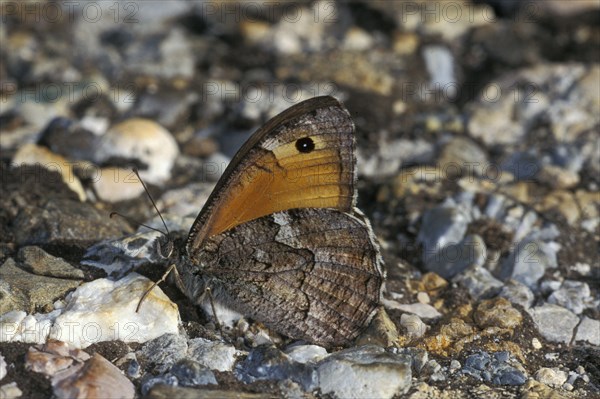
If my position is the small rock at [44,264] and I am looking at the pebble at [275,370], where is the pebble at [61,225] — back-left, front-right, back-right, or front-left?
back-left

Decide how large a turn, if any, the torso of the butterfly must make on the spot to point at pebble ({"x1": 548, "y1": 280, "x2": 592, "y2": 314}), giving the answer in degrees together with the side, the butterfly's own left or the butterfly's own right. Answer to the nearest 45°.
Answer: approximately 180°

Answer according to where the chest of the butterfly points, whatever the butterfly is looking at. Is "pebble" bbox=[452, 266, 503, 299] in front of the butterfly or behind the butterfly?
behind

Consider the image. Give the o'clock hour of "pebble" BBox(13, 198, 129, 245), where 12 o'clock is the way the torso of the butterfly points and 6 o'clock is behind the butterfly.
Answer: The pebble is roughly at 1 o'clock from the butterfly.

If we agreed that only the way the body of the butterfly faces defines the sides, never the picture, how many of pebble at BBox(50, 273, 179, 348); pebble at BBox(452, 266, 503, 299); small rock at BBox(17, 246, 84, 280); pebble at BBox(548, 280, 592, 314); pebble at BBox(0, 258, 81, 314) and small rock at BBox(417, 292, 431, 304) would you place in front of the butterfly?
3

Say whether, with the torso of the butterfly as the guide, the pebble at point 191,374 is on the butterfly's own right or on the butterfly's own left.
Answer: on the butterfly's own left

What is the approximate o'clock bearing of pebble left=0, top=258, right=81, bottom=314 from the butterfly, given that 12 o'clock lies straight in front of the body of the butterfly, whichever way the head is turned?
The pebble is roughly at 12 o'clock from the butterfly.

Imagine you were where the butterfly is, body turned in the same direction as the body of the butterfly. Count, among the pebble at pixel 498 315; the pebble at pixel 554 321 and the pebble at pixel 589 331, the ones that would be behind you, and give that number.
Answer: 3

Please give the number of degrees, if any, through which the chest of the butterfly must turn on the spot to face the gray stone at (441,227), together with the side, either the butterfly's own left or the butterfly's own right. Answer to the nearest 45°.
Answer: approximately 135° to the butterfly's own right

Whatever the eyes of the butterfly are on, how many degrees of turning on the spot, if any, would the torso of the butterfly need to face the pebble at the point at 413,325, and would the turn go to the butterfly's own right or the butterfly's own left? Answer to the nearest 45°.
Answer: approximately 180°

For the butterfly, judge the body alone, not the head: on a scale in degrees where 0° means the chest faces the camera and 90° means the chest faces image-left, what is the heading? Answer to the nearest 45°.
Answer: approximately 90°

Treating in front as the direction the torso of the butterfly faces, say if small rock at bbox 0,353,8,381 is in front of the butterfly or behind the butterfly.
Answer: in front

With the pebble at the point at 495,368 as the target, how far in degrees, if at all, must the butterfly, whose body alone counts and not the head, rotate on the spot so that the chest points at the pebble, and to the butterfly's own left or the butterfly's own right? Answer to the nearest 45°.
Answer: approximately 180°
